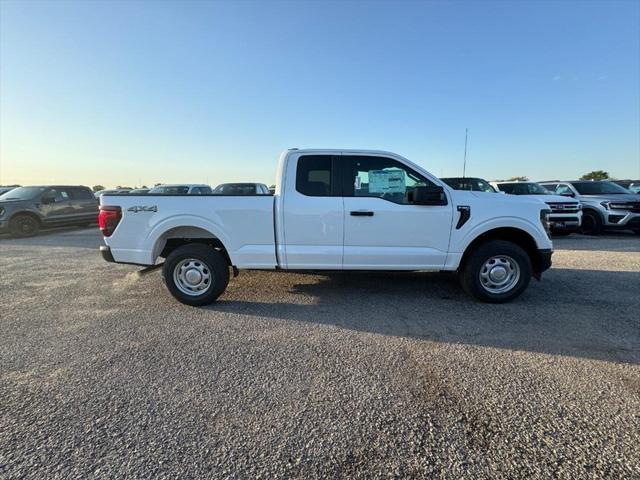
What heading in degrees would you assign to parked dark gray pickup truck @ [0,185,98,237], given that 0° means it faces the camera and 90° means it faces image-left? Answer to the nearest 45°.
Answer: approximately 45°

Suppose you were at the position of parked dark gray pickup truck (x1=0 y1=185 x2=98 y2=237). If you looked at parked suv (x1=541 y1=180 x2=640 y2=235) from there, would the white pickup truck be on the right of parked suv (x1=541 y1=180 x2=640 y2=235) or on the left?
right

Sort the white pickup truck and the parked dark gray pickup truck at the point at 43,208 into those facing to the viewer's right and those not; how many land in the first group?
1

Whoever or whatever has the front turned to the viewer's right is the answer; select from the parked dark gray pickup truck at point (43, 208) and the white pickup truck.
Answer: the white pickup truck

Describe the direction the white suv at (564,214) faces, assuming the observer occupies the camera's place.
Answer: facing the viewer and to the right of the viewer

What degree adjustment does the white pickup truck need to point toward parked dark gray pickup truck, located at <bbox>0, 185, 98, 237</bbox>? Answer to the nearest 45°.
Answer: approximately 135° to its left

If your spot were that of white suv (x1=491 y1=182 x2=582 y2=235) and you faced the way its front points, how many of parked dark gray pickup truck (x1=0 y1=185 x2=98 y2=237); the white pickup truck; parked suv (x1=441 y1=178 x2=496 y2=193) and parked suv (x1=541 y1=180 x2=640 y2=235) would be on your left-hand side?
1

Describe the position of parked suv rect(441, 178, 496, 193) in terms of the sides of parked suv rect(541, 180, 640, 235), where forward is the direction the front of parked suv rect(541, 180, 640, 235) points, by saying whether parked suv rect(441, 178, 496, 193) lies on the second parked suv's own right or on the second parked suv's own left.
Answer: on the second parked suv's own right

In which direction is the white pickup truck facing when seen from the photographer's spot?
facing to the right of the viewer
